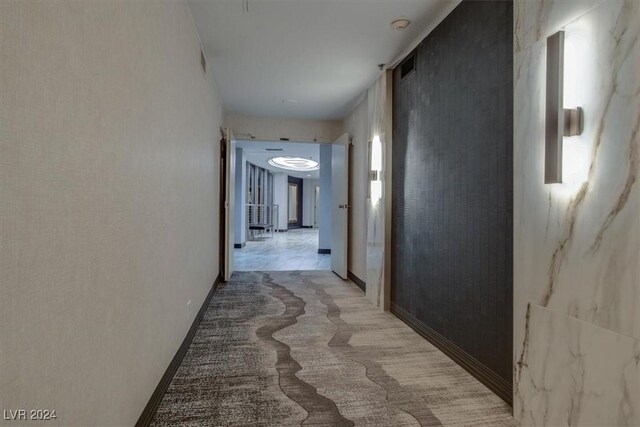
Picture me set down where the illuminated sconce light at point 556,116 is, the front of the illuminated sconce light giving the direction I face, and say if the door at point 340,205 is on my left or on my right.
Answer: on my right

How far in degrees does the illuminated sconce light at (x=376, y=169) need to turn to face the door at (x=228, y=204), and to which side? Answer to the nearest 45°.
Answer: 0° — it already faces it

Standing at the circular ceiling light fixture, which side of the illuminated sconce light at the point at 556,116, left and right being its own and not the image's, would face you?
right

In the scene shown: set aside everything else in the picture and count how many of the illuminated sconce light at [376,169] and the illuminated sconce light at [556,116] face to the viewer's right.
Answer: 0

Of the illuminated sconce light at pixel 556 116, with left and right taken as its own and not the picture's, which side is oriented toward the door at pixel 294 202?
right

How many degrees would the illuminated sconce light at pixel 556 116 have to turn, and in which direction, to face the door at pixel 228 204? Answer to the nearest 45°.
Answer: approximately 90° to its right

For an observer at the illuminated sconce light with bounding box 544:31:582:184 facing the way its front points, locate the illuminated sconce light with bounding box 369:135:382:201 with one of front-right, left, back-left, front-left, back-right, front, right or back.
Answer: right

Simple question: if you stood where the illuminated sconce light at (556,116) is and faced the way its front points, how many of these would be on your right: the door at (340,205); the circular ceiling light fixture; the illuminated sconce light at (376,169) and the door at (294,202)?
4

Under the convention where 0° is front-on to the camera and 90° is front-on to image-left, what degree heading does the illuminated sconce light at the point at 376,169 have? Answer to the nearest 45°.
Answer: approximately 90°

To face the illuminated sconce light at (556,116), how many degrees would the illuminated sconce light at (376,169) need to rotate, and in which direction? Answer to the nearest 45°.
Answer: approximately 90° to its left
